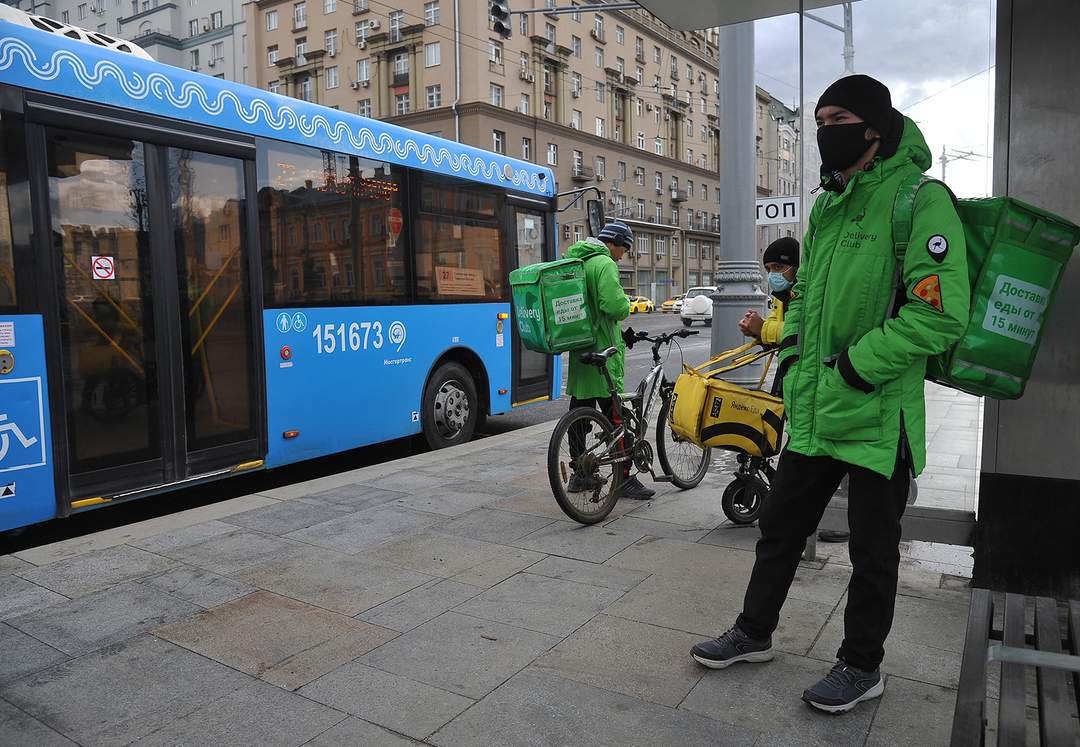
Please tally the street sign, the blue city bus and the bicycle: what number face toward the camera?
1

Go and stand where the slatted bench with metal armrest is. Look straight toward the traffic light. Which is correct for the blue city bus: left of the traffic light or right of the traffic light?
left

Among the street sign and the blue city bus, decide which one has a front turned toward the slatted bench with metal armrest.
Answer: the street sign

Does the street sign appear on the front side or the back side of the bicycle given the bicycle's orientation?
on the front side

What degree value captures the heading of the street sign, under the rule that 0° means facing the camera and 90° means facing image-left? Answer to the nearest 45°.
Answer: approximately 0°

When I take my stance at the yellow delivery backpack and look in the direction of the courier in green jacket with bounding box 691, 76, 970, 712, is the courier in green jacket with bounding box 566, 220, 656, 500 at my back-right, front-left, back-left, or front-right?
back-right

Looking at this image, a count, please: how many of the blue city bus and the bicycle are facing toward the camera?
0

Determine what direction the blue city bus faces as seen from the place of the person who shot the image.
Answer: facing away from the viewer and to the right of the viewer
